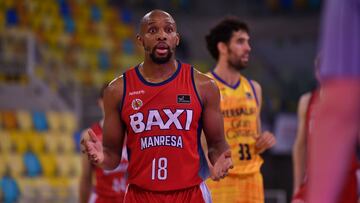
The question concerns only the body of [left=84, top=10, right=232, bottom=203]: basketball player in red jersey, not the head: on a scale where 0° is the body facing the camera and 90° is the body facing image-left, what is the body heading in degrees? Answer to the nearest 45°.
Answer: approximately 0°

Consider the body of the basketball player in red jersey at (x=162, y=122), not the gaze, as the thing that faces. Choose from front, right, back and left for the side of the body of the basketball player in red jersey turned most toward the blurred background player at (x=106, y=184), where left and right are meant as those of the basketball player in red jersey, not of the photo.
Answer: back
